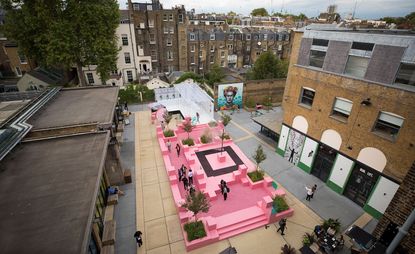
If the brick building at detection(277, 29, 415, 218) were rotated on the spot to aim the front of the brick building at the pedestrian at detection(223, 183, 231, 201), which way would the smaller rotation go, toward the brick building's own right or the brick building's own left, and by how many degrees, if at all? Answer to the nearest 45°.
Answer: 0° — it already faces them

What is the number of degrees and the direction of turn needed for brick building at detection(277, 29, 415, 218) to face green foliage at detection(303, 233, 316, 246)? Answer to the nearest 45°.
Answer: approximately 45° to its left

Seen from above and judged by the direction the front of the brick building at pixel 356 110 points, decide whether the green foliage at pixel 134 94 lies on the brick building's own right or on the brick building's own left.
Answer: on the brick building's own right

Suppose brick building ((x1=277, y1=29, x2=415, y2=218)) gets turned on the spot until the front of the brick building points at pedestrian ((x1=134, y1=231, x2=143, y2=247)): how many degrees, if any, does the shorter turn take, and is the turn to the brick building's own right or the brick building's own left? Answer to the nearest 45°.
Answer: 0° — it already faces them

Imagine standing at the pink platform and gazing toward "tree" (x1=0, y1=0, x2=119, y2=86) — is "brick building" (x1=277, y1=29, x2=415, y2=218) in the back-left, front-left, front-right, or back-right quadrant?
back-right

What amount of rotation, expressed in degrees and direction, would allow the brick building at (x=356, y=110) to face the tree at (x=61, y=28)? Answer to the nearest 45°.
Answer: approximately 45° to its right

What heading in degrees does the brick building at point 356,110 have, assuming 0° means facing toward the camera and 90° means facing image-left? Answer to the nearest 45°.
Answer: approximately 45°

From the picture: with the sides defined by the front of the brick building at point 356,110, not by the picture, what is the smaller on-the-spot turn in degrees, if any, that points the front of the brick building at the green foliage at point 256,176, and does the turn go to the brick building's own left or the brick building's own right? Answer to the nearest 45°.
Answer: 0° — it already faces it

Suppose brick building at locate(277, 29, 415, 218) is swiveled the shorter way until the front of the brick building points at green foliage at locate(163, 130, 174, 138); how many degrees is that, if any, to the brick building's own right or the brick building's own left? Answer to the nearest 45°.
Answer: approximately 45° to the brick building's own right

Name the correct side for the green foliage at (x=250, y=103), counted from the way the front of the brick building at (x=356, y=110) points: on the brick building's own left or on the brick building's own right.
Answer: on the brick building's own right

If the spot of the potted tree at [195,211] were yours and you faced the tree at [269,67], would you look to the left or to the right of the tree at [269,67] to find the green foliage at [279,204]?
right
